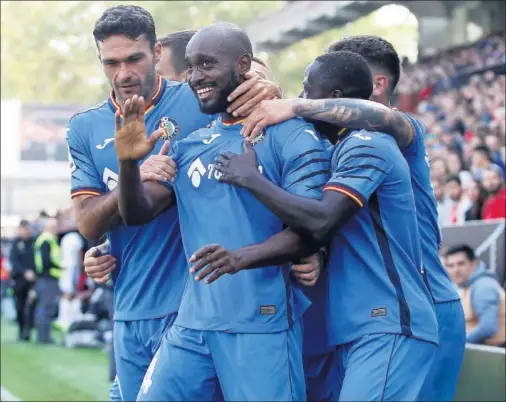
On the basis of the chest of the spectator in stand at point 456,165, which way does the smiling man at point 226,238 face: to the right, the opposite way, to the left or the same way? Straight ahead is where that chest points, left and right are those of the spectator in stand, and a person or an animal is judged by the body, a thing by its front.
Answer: the same way

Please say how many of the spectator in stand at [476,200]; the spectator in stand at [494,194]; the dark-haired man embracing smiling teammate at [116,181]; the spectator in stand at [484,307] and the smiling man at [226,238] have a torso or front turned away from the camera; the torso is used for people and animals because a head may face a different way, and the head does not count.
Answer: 0

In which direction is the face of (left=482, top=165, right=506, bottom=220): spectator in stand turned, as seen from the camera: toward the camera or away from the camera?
toward the camera

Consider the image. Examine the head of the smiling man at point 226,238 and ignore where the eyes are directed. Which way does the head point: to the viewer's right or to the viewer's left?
to the viewer's left

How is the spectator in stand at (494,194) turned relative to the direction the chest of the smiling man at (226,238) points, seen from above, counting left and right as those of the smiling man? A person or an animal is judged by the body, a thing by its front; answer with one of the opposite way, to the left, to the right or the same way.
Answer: the same way

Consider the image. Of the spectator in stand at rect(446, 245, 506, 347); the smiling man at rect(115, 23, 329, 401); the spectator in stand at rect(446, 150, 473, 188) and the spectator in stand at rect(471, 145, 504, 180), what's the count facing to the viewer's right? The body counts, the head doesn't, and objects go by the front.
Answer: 0

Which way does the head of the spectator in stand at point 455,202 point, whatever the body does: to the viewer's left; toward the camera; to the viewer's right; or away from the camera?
toward the camera

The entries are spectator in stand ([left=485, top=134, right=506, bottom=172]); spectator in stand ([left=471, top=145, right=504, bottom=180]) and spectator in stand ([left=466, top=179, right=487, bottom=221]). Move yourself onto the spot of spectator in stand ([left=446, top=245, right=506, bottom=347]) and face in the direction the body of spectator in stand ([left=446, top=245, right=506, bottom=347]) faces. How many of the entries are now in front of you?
0

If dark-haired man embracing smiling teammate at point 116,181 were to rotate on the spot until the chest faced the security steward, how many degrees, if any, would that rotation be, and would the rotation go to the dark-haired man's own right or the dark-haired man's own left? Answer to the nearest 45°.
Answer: approximately 180°

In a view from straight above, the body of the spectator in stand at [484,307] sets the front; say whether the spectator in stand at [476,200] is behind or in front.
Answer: behind

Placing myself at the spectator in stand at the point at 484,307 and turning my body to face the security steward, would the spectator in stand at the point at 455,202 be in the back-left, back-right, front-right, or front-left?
front-right

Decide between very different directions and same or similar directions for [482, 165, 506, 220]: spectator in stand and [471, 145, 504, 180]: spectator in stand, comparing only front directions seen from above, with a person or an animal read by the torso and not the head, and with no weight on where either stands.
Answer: same or similar directions

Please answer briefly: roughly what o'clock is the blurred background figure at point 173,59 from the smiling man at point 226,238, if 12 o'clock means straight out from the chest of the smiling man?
The blurred background figure is roughly at 4 o'clock from the smiling man.

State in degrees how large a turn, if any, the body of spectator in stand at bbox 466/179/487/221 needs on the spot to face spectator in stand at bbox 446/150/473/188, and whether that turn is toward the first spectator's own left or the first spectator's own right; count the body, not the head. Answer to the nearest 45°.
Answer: approximately 135° to the first spectator's own right

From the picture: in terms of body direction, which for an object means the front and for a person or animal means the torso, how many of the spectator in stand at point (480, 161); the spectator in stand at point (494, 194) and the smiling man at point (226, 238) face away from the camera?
0

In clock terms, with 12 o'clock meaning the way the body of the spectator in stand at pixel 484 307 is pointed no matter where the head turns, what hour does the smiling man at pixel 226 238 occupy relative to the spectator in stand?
The smiling man is roughly at 11 o'clock from the spectator in stand.

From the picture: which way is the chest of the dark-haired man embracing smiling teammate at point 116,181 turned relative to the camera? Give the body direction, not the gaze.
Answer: toward the camera

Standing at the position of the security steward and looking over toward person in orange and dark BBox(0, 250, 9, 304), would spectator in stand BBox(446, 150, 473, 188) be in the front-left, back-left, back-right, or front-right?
back-right

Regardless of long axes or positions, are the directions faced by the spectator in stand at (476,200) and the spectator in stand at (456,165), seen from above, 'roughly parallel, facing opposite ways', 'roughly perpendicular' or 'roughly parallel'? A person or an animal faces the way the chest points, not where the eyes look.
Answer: roughly parallel

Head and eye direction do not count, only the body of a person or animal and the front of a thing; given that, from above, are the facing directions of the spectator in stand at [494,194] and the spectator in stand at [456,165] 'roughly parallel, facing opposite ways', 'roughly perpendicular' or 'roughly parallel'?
roughly parallel

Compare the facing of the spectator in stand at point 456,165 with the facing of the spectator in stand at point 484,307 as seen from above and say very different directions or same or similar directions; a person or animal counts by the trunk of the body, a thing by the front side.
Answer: same or similar directions

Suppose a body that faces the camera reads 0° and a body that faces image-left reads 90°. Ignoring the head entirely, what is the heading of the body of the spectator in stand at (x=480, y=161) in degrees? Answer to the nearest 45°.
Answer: approximately 45°
